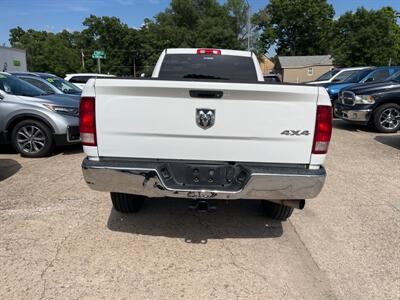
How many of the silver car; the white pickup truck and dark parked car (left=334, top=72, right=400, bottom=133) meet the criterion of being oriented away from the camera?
1

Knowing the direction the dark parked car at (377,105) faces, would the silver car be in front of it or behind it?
in front

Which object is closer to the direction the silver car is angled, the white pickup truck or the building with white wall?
the white pickup truck

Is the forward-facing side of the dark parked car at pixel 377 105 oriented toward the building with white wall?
no

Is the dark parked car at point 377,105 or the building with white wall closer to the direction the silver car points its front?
the dark parked car

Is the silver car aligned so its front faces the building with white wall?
no

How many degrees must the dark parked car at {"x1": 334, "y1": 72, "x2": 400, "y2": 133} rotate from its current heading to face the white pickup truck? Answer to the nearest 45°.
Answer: approximately 45° to its left

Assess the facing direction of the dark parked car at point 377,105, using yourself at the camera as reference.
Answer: facing the viewer and to the left of the viewer

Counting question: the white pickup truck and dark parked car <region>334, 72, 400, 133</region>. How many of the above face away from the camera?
1

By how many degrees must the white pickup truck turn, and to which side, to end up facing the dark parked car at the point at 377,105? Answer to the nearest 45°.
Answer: approximately 45° to its right

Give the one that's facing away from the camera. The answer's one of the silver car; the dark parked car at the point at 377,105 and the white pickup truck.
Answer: the white pickup truck

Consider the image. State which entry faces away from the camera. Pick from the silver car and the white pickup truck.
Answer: the white pickup truck

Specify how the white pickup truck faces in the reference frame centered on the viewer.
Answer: facing away from the viewer
